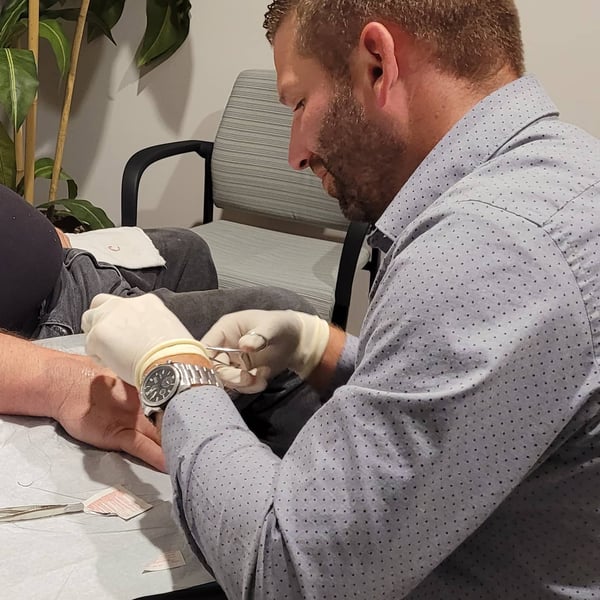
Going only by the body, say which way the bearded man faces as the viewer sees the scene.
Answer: to the viewer's left

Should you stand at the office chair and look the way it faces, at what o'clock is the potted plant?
The potted plant is roughly at 2 o'clock from the office chair.

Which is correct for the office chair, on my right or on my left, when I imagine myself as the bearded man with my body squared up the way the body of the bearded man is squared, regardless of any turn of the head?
on my right

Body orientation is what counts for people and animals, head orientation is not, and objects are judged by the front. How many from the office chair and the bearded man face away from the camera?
0

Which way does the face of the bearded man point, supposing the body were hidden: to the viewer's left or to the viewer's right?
to the viewer's left

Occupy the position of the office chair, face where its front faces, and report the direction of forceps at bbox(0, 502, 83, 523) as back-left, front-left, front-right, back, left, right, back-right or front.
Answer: front-left
